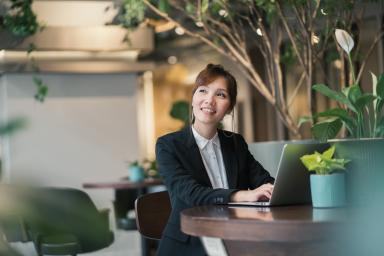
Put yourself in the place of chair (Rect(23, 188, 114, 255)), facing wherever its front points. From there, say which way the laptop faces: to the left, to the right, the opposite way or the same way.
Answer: to the left

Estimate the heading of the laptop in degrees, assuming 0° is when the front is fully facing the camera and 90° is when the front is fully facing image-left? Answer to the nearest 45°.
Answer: approximately 135°

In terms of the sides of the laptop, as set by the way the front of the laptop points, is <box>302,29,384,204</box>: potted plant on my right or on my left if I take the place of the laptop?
on my right

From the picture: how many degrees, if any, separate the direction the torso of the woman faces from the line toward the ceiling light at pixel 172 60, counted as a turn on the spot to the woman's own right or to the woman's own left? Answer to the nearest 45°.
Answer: approximately 135° to the woman's own left

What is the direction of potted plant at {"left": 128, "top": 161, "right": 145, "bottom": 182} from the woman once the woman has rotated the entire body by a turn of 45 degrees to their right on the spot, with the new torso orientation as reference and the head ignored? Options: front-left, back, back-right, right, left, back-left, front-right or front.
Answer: back

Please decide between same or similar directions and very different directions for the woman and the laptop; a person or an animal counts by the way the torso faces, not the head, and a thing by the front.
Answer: very different directions

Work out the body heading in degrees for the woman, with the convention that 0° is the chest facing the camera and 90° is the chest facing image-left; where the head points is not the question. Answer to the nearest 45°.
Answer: approximately 315°

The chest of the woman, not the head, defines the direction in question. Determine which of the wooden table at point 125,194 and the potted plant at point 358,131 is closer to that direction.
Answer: the potted plant

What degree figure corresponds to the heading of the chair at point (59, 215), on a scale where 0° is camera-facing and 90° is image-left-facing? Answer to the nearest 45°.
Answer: approximately 225°
